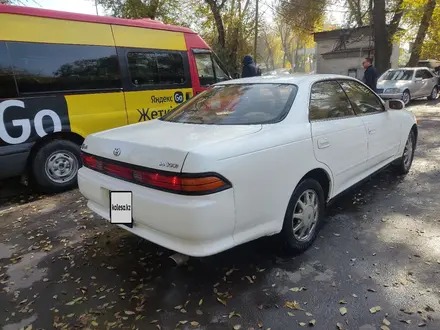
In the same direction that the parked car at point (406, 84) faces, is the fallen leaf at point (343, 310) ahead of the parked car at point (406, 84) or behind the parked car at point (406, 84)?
ahead

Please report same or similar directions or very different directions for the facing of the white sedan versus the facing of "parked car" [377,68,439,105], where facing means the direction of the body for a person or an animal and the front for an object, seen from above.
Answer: very different directions

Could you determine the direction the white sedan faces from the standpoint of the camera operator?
facing away from the viewer and to the right of the viewer

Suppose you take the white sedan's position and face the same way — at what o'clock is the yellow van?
The yellow van is roughly at 9 o'clock from the white sedan.

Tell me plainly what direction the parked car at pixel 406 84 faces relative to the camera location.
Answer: facing the viewer and to the left of the viewer

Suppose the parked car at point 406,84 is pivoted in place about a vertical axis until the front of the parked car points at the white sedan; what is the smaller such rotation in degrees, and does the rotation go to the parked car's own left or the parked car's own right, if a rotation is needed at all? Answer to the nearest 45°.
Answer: approximately 45° to the parked car's own left

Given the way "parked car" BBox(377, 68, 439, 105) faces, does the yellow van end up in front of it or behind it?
in front
